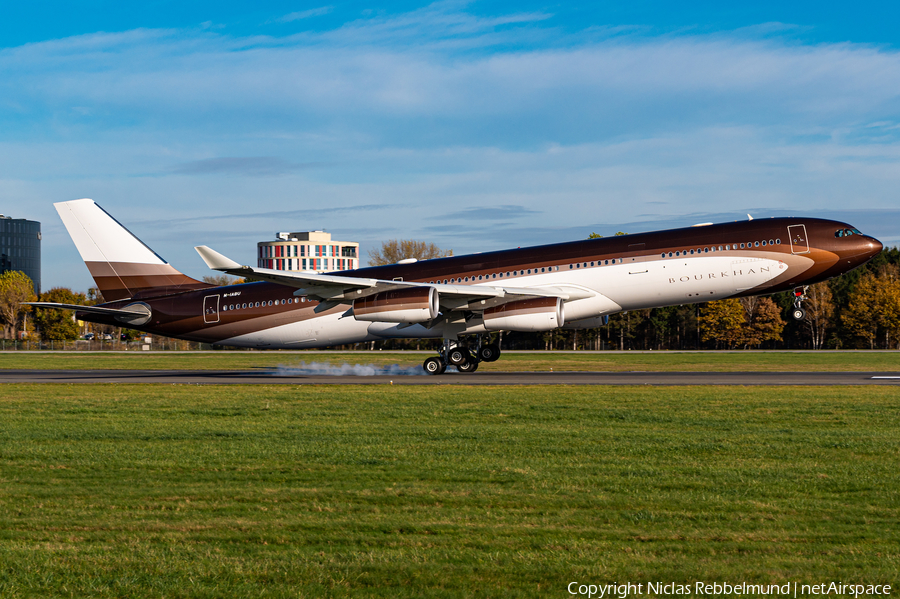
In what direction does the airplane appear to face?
to the viewer's right
